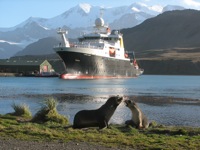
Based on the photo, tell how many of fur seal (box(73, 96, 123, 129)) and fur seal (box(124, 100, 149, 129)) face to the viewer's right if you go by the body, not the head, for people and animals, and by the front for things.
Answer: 1

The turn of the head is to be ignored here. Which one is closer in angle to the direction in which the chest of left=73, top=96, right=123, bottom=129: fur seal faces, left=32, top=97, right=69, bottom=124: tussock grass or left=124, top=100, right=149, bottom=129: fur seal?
the fur seal

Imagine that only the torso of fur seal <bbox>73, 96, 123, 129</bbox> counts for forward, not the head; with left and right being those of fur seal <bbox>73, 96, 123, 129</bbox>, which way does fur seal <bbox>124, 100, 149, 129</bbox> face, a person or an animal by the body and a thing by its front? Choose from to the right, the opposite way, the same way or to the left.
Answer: the opposite way

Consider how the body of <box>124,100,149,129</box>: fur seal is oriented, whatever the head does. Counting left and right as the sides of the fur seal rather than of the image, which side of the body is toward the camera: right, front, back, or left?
left

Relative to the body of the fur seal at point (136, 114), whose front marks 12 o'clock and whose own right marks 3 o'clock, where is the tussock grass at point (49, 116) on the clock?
The tussock grass is roughly at 1 o'clock from the fur seal.

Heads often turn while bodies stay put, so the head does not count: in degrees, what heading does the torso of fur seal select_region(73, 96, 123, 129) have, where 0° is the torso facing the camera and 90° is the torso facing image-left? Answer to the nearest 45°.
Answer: approximately 270°
